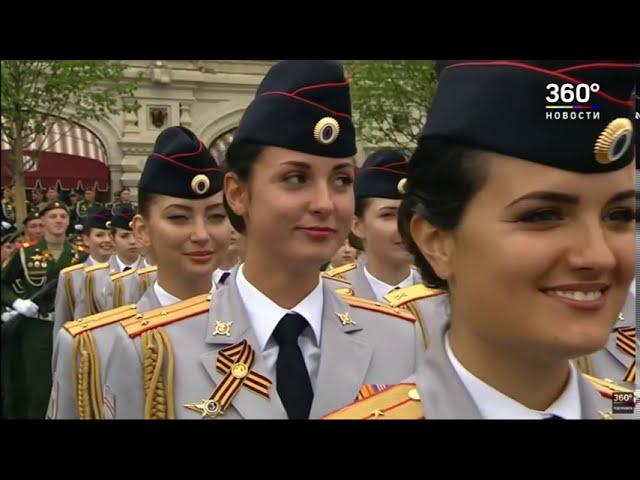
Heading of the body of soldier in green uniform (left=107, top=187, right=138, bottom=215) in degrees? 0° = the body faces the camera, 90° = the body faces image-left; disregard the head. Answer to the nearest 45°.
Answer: approximately 0°

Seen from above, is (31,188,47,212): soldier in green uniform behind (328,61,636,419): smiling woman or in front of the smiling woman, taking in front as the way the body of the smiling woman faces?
behind

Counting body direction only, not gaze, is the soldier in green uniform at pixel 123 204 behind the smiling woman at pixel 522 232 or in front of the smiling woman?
behind
